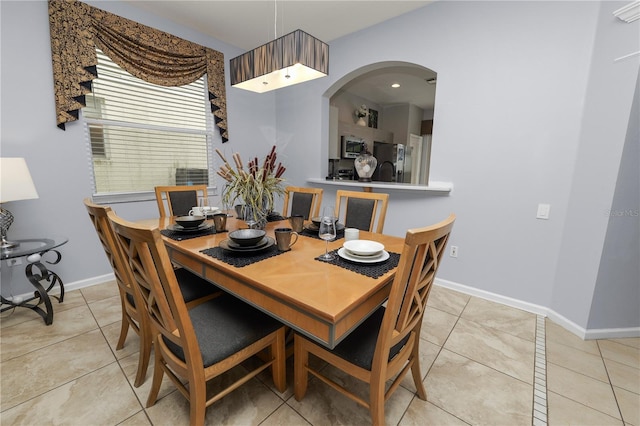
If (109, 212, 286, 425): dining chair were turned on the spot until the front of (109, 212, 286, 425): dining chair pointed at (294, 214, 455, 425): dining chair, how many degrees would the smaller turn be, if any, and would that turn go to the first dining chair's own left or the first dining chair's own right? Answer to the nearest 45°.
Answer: approximately 90° to the first dining chair's own right

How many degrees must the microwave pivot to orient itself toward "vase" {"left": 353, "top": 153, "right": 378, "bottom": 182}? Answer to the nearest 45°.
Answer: approximately 45° to its right

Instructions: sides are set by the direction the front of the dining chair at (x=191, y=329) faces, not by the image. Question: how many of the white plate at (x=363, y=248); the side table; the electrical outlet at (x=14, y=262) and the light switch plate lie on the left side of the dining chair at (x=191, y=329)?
2

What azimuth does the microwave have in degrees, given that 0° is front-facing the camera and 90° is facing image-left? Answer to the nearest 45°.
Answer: approximately 315°

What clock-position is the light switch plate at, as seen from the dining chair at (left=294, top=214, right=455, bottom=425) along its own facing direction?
The light switch plate is roughly at 3 o'clock from the dining chair.

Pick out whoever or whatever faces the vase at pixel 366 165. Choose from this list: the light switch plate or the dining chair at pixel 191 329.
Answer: the dining chair

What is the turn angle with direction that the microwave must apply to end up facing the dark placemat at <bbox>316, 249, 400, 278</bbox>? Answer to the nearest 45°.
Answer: approximately 45° to its right

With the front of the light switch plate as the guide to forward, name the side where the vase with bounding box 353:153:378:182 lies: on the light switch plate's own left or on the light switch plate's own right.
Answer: on the light switch plate's own right
